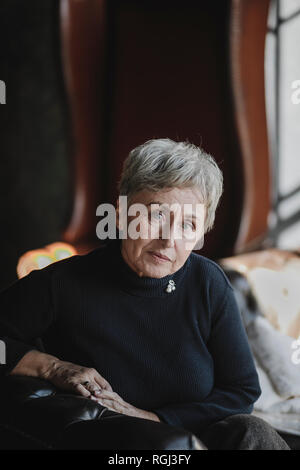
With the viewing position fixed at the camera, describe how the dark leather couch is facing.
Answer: facing the viewer and to the right of the viewer
